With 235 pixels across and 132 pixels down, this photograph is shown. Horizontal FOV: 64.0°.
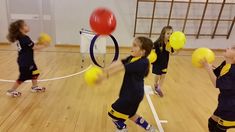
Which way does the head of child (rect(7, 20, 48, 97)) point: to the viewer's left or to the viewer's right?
to the viewer's right

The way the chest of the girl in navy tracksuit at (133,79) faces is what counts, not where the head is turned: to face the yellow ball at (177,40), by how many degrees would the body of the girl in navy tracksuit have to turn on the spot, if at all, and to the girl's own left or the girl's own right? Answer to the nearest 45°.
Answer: approximately 135° to the girl's own right

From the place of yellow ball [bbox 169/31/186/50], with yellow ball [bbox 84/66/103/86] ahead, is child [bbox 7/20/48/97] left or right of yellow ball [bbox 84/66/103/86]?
right

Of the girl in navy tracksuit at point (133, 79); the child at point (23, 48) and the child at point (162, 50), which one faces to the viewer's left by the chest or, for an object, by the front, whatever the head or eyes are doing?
the girl in navy tracksuit

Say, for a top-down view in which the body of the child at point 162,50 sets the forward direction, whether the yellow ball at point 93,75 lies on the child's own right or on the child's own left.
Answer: on the child's own right

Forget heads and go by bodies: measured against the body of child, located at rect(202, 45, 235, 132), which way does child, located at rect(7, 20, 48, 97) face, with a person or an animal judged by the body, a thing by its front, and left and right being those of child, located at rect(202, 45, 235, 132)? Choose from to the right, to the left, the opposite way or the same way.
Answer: the opposite way

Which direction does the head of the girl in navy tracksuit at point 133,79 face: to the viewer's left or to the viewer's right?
to the viewer's left

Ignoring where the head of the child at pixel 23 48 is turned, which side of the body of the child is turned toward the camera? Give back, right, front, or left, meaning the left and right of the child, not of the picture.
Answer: right

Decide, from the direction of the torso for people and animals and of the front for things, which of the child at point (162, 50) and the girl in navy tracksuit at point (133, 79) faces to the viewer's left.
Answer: the girl in navy tracksuit

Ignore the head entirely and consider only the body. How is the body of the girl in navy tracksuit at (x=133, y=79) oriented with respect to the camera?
to the viewer's left

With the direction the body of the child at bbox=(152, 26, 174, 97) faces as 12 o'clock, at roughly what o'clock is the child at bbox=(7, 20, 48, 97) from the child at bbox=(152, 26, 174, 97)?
the child at bbox=(7, 20, 48, 97) is roughly at 4 o'clock from the child at bbox=(152, 26, 174, 97).

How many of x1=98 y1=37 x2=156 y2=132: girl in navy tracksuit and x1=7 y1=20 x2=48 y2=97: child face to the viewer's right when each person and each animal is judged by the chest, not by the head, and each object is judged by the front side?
1

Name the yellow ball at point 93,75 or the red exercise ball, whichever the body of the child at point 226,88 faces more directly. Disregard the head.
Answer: the yellow ball
